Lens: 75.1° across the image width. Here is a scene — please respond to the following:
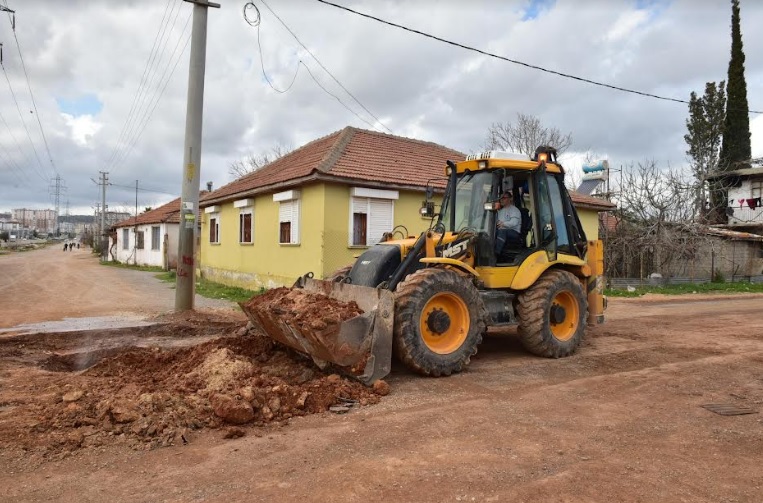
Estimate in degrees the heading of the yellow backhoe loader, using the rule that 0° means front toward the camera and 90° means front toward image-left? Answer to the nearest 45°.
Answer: approximately 45°

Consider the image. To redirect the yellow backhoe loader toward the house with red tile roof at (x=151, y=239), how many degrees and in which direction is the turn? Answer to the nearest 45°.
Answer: approximately 90° to its right

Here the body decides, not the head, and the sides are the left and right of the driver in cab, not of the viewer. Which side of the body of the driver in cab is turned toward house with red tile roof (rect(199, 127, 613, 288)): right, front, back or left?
right

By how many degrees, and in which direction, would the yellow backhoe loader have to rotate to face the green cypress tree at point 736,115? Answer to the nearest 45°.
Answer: approximately 180°

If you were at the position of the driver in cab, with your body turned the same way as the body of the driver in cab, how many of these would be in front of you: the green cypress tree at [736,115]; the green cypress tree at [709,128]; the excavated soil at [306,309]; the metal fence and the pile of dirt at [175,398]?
2

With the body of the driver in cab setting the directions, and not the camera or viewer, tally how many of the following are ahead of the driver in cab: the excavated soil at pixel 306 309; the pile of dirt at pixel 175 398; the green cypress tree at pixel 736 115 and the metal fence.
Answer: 2

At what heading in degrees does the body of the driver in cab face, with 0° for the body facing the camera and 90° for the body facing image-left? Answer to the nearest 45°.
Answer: approximately 45°

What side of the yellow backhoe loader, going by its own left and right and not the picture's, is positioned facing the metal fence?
back

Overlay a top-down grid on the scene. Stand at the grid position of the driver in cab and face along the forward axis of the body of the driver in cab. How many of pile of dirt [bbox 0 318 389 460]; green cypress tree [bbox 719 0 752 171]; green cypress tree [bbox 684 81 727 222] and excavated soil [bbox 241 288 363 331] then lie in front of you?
2

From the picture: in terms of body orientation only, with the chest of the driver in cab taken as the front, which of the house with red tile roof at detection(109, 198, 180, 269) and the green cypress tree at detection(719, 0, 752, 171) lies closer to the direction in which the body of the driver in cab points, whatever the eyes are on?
the house with red tile roof

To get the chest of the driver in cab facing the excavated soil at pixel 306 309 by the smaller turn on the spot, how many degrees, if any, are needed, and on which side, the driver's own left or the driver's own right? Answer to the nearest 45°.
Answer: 0° — they already face it

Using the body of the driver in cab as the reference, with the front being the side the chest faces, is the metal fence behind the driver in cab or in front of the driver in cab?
behind

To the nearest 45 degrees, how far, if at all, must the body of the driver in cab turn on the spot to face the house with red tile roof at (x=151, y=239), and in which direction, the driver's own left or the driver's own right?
approximately 90° to the driver's own right
